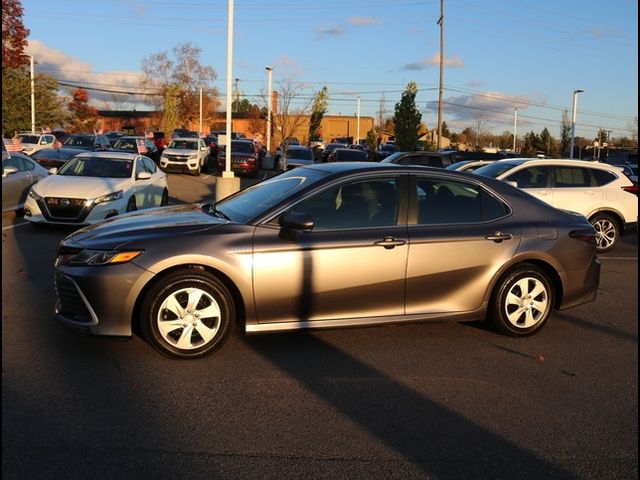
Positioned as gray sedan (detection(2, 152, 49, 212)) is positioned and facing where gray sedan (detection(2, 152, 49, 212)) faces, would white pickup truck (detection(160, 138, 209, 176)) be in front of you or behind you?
behind

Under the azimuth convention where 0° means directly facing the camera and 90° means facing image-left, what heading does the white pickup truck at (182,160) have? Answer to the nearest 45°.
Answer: approximately 45°

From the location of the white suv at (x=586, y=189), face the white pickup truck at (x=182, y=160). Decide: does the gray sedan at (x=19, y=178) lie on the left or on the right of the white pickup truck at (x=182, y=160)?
left

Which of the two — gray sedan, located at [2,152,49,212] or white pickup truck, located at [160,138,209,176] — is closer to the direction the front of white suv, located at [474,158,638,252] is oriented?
the gray sedan

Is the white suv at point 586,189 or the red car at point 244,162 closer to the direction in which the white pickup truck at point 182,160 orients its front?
the white suv

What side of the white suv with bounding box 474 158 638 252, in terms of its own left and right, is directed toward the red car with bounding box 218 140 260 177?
right

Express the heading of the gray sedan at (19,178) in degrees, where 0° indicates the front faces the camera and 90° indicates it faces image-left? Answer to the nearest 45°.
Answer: approximately 45°
